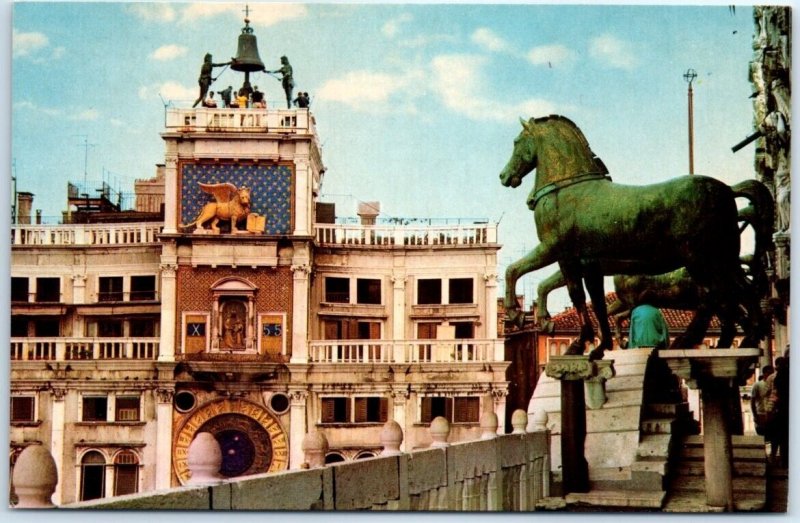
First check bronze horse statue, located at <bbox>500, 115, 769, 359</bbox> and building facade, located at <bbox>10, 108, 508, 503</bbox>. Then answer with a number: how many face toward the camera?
1

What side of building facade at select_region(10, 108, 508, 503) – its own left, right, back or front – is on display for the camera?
front

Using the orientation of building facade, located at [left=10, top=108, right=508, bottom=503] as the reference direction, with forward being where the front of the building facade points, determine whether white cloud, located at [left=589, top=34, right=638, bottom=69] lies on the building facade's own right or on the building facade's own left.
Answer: on the building facade's own left

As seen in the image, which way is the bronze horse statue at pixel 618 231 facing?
to the viewer's left

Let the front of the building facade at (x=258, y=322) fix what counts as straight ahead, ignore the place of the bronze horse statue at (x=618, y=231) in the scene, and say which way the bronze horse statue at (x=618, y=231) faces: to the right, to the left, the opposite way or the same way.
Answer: to the right

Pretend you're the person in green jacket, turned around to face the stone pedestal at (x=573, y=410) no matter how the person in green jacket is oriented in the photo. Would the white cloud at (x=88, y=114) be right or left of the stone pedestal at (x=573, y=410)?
right

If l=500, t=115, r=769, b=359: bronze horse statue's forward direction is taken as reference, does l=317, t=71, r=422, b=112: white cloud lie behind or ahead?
ahead
